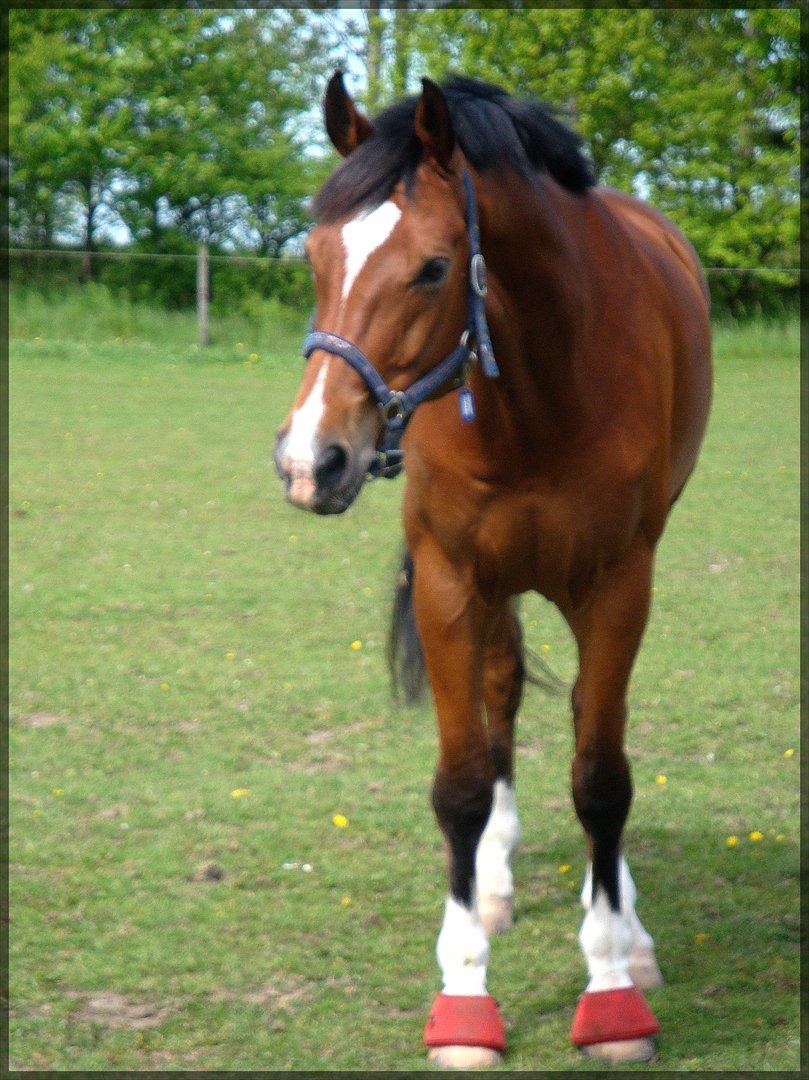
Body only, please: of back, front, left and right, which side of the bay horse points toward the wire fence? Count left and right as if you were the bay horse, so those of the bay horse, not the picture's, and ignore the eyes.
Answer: back

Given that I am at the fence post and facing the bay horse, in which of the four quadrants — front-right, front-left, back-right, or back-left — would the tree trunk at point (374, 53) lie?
back-left

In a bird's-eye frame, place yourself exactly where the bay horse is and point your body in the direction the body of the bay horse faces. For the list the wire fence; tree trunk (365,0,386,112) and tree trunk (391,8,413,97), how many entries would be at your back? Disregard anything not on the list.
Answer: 3

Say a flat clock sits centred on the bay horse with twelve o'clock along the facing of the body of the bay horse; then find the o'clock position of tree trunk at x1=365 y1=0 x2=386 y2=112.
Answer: The tree trunk is roughly at 6 o'clock from the bay horse.

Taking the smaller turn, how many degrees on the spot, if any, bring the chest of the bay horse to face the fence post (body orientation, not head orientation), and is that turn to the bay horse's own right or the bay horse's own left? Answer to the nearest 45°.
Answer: approximately 180°

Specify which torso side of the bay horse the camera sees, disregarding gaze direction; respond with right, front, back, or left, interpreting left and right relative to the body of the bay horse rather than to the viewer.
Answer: front

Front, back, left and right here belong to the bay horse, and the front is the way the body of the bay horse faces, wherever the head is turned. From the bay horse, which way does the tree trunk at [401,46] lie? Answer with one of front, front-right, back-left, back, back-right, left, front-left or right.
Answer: back
